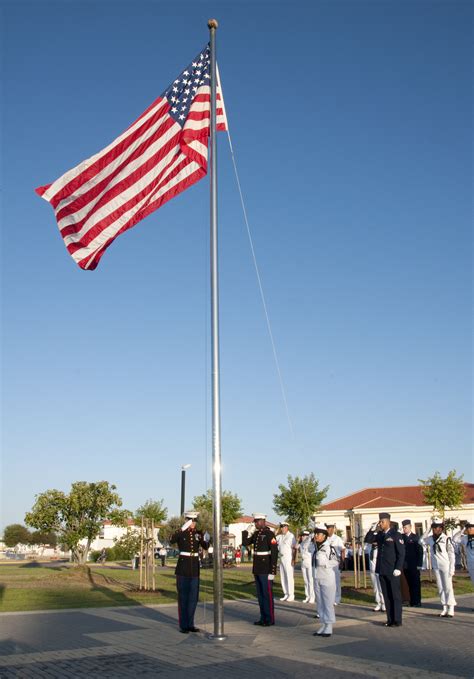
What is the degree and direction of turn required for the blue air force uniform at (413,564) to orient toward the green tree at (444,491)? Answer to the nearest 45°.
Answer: approximately 135° to its right

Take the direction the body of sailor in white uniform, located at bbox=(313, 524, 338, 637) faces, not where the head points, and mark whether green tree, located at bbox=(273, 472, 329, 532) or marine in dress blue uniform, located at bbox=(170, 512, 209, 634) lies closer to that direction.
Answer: the marine in dress blue uniform

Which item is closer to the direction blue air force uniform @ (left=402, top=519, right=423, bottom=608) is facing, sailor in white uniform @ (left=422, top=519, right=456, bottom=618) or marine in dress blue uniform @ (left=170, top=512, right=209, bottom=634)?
the marine in dress blue uniform

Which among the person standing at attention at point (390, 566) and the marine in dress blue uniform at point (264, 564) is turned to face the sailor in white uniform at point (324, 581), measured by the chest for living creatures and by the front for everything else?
the person standing at attention

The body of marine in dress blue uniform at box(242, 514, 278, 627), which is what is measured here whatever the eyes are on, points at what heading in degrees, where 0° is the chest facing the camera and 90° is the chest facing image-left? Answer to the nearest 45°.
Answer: approximately 45°

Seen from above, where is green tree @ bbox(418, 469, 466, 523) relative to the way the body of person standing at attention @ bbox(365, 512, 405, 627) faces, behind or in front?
behind

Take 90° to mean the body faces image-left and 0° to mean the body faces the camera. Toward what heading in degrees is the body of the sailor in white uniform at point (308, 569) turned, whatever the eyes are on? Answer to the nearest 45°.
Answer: approximately 45°

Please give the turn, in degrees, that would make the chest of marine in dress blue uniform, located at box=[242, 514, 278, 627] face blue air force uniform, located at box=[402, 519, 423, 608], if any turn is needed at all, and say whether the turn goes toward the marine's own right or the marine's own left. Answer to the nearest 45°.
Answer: approximately 180°

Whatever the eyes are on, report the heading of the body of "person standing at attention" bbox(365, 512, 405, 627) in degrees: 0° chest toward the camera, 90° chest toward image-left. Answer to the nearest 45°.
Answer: approximately 45°
